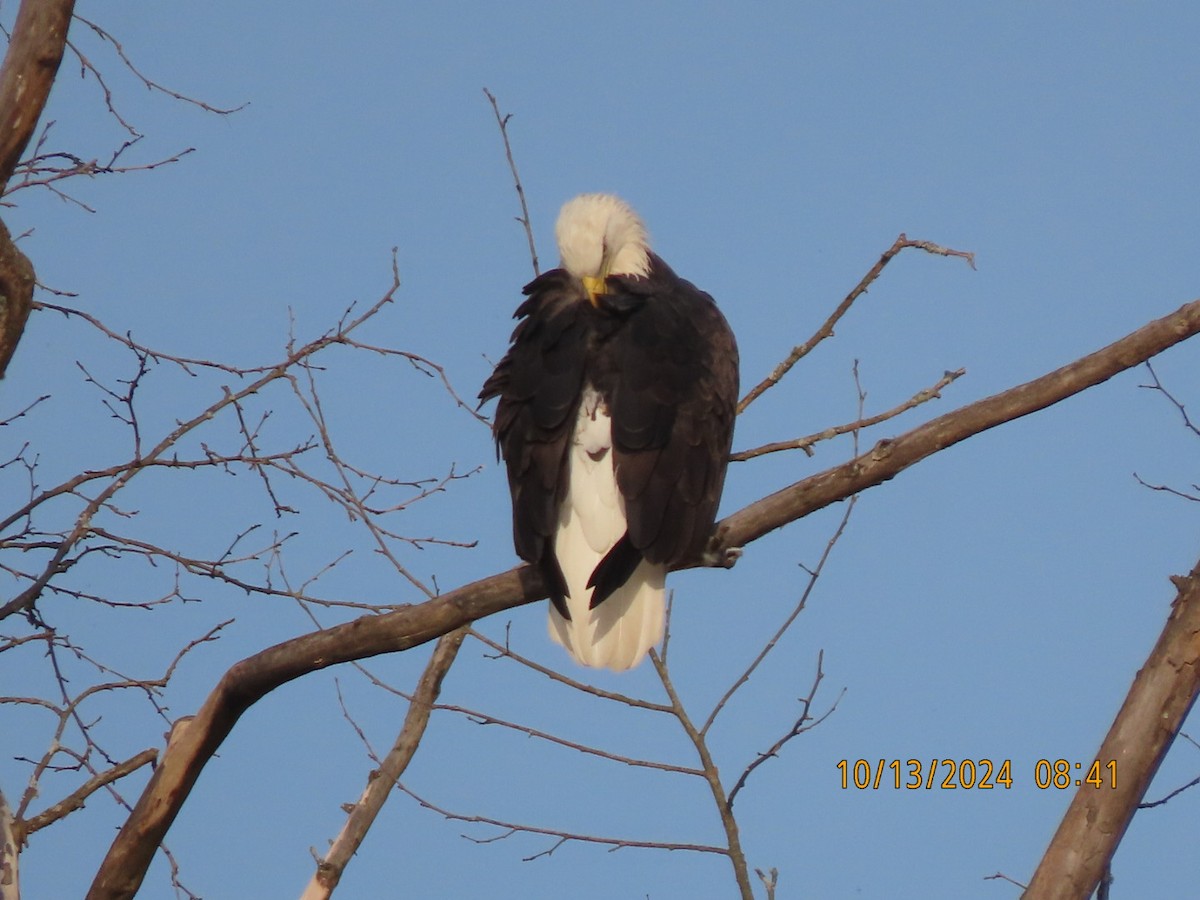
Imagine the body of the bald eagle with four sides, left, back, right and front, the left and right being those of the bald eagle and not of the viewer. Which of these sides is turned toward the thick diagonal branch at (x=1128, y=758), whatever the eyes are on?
right

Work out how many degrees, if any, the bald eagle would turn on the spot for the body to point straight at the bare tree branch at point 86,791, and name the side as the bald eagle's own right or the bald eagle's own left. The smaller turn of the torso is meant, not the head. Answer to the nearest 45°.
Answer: approximately 90° to the bald eagle's own left

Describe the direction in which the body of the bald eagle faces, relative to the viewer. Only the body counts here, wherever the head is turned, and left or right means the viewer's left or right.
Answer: facing away from the viewer

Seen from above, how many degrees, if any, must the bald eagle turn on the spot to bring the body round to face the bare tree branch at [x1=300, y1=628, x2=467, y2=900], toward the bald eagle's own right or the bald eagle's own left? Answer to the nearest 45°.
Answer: approximately 45° to the bald eagle's own left
